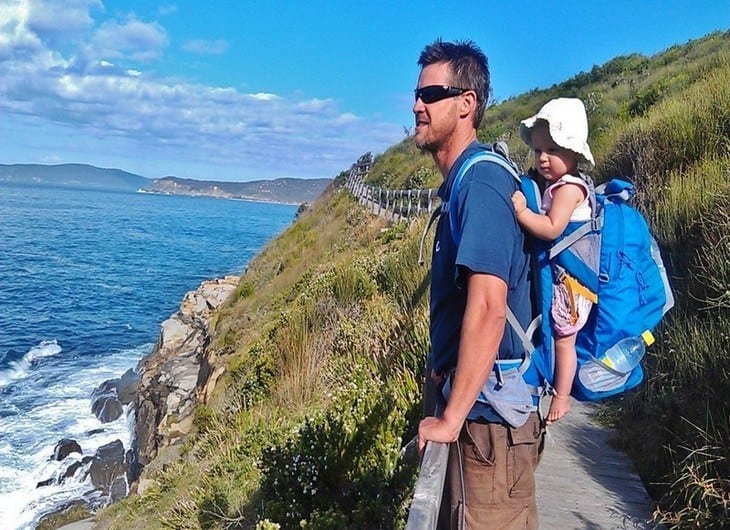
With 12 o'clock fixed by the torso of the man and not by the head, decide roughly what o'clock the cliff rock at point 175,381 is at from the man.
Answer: The cliff rock is roughly at 2 o'clock from the man.

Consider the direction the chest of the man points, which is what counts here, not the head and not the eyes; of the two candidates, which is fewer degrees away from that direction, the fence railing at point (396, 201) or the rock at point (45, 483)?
the rock

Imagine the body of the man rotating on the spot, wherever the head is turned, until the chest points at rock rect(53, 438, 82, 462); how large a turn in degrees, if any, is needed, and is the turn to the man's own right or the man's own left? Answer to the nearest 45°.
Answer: approximately 45° to the man's own right

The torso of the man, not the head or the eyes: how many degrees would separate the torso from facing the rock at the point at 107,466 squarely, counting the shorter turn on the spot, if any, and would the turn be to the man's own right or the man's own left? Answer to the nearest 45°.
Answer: approximately 45° to the man's own right

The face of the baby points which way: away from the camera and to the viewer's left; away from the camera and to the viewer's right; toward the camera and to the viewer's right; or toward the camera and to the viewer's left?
toward the camera and to the viewer's left

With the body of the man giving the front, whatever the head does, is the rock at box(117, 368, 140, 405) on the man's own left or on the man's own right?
on the man's own right

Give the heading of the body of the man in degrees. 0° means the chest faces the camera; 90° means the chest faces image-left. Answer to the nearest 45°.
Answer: approximately 90°

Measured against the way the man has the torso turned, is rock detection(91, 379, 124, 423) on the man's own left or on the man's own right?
on the man's own right

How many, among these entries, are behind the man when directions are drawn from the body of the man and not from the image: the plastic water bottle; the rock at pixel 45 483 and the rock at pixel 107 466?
1

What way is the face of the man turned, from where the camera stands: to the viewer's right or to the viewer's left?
to the viewer's left

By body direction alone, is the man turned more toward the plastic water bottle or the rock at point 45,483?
the rock

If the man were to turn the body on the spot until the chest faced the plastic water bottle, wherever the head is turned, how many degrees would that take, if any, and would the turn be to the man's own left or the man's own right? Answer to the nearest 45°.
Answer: approximately 180°

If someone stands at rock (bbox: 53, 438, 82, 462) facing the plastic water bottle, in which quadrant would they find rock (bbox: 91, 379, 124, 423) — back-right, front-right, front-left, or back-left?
back-left

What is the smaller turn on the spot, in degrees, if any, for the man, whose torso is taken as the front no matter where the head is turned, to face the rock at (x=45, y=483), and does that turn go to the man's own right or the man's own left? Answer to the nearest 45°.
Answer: approximately 45° to the man's own right
